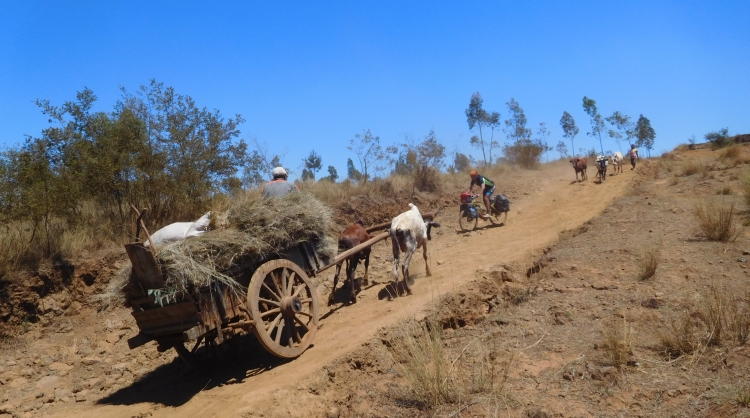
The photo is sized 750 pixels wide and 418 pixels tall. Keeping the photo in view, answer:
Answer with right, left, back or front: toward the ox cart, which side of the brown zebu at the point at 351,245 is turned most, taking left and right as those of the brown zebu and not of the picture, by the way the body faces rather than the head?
back

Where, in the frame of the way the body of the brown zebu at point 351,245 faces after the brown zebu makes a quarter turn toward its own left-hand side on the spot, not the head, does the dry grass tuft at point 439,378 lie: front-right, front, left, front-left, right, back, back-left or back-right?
back-left

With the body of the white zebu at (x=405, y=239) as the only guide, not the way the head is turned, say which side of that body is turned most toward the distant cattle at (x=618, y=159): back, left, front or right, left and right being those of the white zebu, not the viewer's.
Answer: front

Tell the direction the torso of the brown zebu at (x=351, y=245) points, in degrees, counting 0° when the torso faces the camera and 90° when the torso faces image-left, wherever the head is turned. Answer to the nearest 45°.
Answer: approximately 225°

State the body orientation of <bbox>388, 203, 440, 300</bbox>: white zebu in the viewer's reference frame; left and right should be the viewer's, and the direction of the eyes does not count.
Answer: facing away from the viewer and to the right of the viewer

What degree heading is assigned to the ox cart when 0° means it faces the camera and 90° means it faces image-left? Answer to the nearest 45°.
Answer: approximately 225°

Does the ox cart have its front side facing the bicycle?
yes

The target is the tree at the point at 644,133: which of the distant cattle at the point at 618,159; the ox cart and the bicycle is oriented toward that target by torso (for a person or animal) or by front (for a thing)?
the ox cart

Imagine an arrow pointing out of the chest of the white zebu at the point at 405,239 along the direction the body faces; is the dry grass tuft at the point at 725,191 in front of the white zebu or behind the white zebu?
in front

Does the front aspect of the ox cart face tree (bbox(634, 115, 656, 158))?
yes

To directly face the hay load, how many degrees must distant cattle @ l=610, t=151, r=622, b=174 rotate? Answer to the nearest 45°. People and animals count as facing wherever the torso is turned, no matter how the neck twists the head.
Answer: approximately 45° to its left

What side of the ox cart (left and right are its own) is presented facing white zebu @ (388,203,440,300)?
front

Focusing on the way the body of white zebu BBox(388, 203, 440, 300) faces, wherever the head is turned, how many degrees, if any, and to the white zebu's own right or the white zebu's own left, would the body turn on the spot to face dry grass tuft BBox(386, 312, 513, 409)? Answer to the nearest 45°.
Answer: approximately 135° to the white zebu's own right

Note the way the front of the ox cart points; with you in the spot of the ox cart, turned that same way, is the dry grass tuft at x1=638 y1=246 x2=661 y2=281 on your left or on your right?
on your right
